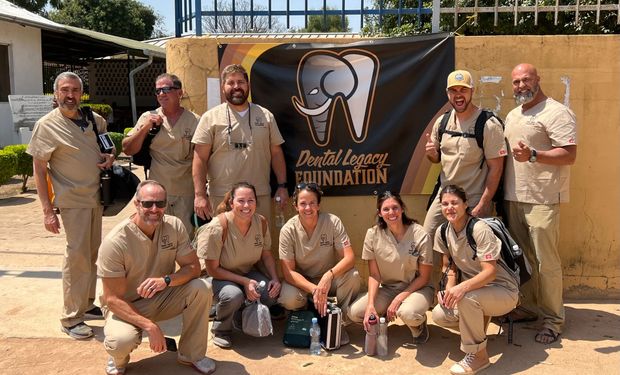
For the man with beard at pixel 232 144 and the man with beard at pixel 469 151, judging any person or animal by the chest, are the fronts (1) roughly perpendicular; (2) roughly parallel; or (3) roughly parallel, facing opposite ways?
roughly parallel

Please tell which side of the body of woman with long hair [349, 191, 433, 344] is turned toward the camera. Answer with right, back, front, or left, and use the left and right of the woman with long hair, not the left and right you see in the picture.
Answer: front

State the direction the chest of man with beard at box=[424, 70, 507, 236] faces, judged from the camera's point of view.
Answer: toward the camera

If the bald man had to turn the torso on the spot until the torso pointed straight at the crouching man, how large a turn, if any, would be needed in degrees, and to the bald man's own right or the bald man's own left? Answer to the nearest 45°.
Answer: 0° — they already face them

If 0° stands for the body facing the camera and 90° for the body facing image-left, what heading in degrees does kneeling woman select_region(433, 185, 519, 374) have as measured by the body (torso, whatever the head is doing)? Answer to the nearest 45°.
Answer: approximately 45°

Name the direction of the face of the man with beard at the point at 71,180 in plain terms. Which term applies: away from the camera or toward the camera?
toward the camera

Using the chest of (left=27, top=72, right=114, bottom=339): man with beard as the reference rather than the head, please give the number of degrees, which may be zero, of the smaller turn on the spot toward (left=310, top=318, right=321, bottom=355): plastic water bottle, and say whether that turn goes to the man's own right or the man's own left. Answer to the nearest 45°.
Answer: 0° — they already face it

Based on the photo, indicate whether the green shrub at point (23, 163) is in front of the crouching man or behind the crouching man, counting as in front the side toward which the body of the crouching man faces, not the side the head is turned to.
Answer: behind

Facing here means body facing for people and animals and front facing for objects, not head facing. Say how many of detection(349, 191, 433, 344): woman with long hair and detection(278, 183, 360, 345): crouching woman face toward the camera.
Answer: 2

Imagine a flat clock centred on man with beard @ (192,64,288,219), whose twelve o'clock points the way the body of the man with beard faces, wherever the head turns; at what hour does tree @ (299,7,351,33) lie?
The tree is roughly at 7 o'clock from the man with beard.

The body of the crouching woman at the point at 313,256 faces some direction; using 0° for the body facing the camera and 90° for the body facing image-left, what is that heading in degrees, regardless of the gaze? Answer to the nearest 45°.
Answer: approximately 0°

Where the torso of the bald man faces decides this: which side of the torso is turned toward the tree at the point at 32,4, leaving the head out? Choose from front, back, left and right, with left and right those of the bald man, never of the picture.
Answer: right
